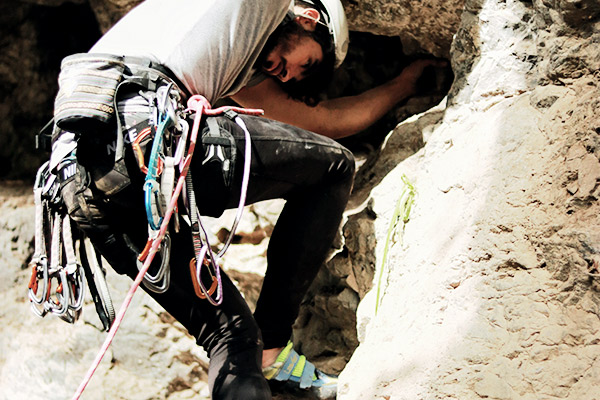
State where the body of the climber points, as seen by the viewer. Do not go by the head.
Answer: to the viewer's right
